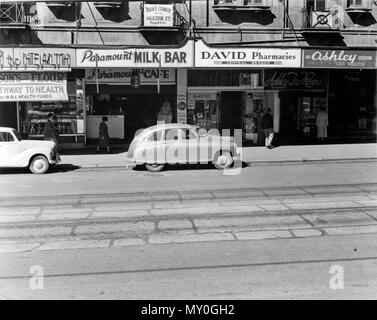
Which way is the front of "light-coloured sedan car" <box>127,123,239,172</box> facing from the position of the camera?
facing to the right of the viewer

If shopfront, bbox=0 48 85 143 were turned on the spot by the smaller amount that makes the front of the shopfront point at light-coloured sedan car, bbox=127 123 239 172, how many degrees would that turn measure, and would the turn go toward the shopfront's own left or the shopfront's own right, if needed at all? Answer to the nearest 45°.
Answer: approximately 45° to the shopfront's own left

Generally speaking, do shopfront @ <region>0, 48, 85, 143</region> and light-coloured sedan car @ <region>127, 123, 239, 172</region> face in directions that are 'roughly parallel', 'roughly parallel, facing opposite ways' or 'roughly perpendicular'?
roughly perpendicular

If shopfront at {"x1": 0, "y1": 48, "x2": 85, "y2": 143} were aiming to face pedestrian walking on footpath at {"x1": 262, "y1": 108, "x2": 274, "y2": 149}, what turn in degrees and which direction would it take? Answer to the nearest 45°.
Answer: approximately 90° to its left

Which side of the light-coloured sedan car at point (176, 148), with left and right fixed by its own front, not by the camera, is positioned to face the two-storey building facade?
left

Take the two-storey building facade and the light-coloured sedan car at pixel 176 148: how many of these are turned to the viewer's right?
1

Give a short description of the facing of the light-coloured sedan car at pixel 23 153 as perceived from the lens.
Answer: facing to the right of the viewer

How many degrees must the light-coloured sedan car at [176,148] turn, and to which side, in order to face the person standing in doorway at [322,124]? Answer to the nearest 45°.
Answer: approximately 45° to its left

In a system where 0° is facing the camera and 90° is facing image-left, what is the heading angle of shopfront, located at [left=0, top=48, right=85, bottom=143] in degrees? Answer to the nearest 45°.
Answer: approximately 0°

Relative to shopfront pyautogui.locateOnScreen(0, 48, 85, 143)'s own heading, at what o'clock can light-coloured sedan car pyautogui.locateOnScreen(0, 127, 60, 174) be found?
The light-coloured sedan car is roughly at 12 o'clock from the shopfront.

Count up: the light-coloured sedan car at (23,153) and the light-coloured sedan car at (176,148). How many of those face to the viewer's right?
2

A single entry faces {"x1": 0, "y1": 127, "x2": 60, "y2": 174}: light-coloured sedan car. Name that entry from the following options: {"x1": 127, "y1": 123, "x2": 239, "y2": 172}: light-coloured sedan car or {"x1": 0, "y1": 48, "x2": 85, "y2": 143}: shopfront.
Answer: the shopfront
